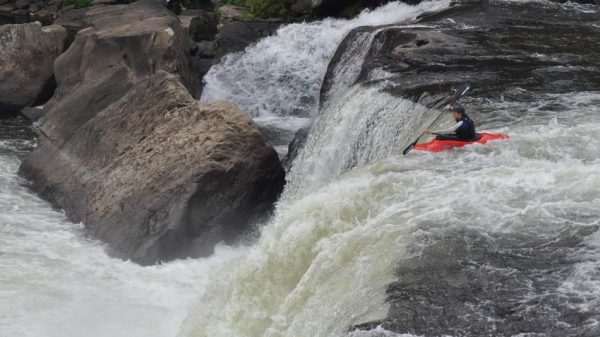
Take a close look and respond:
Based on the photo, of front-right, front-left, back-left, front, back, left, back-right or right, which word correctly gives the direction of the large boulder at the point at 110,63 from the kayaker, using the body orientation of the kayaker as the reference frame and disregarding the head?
front-right

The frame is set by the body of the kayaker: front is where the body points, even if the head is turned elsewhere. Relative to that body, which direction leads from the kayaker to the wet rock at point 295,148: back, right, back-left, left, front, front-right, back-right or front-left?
front-right

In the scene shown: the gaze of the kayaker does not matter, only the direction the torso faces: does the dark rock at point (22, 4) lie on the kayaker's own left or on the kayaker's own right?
on the kayaker's own right

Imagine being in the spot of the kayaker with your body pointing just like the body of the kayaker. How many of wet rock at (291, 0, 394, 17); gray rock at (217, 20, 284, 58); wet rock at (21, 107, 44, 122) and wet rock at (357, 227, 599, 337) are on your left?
1

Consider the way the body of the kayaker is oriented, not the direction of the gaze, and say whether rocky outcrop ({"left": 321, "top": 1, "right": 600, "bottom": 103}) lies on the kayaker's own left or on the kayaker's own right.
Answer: on the kayaker's own right

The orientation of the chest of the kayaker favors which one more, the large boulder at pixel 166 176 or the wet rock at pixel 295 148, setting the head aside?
the large boulder

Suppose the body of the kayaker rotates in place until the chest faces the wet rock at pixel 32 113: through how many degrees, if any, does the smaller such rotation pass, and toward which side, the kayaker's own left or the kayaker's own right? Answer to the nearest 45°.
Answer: approximately 45° to the kayaker's own right

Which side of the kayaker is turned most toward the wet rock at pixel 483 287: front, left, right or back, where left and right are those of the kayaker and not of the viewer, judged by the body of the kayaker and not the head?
left

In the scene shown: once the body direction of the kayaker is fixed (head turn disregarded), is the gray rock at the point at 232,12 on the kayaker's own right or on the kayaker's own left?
on the kayaker's own right

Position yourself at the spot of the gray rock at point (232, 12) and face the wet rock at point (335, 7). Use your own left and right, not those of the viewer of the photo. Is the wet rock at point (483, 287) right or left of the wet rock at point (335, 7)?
right

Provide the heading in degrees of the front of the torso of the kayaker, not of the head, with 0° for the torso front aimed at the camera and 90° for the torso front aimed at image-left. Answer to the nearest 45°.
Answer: approximately 90°

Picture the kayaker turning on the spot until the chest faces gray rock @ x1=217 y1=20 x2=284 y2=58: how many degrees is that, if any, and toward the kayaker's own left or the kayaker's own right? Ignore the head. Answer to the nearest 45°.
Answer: approximately 45° to the kayaker's own right
